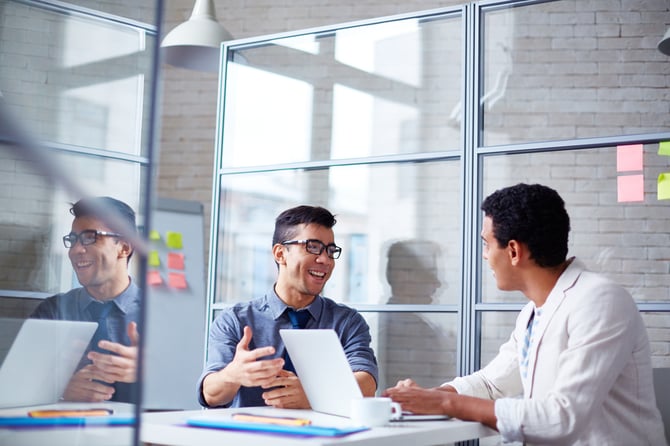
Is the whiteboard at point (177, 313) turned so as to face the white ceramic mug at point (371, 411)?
yes

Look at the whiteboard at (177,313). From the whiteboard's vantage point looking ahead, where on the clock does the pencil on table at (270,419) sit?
The pencil on table is roughly at 12 o'clock from the whiteboard.

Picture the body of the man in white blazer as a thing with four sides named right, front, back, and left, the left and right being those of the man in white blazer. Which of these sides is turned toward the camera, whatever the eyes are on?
left

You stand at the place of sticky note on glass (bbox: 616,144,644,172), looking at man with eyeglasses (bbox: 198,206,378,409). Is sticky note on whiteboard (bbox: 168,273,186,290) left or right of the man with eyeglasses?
right

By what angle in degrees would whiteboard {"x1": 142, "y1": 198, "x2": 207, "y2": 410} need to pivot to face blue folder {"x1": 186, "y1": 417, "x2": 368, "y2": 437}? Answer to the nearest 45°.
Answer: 0° — it already faces it

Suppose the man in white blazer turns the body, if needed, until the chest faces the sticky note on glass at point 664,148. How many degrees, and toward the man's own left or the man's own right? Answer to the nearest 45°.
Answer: approximately 135° to the man's own right

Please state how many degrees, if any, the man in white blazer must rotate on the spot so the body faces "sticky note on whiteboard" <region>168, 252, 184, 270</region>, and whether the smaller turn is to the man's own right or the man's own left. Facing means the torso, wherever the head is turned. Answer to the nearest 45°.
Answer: approximately 45° to the man's own right

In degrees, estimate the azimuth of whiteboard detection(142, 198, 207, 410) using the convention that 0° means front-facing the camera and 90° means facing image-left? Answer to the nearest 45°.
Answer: approximately 0°

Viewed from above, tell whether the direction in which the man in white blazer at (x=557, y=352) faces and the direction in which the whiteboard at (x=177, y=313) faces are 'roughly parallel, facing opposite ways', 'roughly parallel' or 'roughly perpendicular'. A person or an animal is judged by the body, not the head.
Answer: roughly perpendicular

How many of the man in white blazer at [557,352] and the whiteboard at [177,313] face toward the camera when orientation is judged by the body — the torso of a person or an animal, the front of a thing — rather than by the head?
1

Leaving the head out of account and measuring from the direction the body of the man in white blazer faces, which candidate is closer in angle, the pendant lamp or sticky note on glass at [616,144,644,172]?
the pendant lamp
